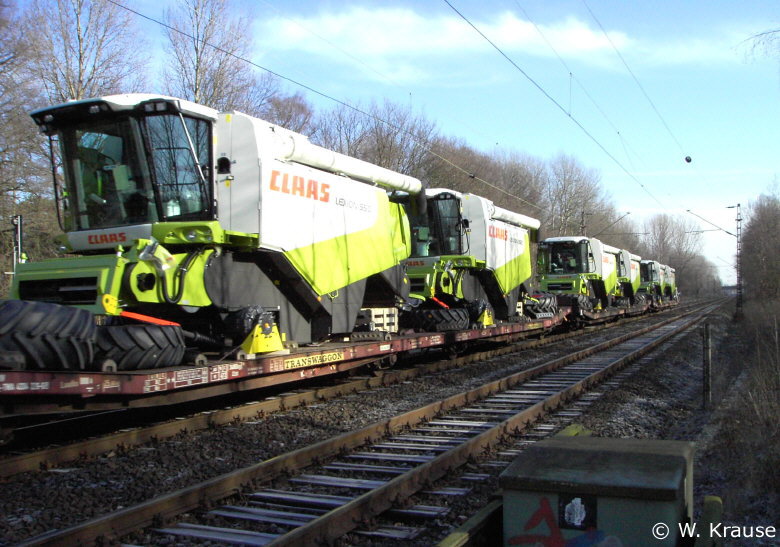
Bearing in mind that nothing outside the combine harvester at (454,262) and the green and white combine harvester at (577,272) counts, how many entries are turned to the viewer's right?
0

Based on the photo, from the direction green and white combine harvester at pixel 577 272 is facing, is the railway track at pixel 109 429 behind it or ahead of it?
ahead

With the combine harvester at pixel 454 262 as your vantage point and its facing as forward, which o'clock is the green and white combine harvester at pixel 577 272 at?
The green and white combine harvester is roughly at 5 o'clock from the combine harvester.

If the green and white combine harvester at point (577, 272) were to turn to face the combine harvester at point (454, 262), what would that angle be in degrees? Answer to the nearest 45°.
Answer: approximately 45° to its left

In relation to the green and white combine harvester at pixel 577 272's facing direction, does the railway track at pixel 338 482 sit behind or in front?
in front

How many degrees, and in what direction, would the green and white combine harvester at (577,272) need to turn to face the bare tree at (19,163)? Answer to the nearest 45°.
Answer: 0° — it already faces it

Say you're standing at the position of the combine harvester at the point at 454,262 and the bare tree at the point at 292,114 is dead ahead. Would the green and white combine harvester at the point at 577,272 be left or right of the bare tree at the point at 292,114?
right

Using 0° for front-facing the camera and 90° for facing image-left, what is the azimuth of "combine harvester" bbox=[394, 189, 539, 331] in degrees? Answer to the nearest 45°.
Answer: approximately 45°
